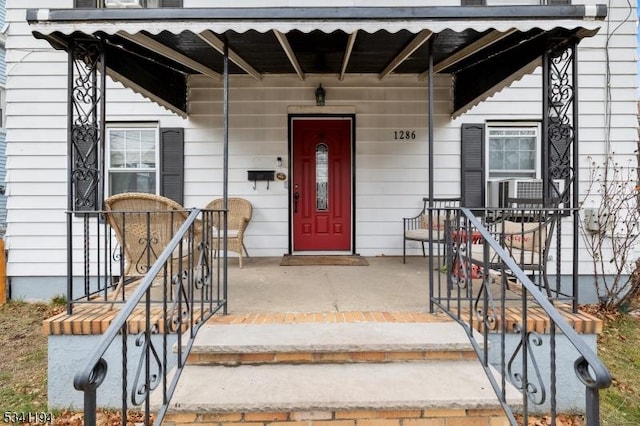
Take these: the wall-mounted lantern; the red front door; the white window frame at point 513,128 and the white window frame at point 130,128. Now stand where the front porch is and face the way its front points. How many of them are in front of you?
0

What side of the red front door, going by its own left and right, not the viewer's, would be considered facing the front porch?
front

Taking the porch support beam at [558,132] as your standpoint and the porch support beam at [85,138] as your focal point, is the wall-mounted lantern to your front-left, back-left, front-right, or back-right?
front-right

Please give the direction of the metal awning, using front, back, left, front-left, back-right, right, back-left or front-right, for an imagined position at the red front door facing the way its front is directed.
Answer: front

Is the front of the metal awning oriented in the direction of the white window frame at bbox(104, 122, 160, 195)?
no

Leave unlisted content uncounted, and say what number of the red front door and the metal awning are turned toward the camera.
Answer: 2

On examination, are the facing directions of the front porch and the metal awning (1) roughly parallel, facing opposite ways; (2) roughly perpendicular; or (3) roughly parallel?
roughly parallel

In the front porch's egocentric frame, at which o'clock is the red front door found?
The red front door is roughly at 6 o'clock from the front porch.

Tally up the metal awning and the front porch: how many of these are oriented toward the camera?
2

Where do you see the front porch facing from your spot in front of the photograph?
facing the viewer

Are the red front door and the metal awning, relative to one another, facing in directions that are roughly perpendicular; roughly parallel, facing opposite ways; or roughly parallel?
roughly parallel

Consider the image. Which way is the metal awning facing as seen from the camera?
toward the camera

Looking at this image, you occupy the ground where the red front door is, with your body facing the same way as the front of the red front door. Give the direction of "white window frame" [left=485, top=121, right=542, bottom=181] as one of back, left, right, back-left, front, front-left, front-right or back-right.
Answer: left
